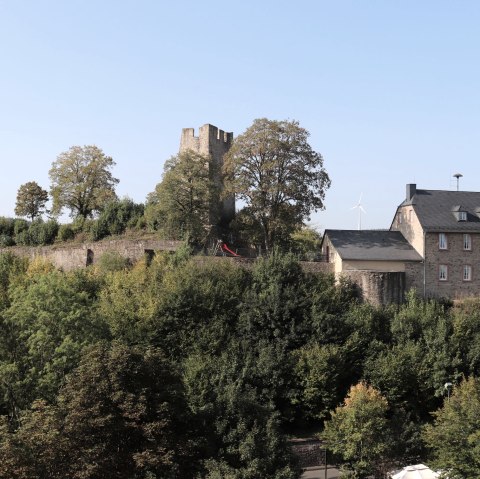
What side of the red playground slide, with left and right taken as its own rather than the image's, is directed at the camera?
right

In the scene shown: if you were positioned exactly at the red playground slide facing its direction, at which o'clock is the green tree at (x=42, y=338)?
The green tree is roughly at 4 o'clock from the red playground slide.

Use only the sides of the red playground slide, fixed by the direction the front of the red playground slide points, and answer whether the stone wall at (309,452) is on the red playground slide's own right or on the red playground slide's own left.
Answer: on the red playground slide's own right

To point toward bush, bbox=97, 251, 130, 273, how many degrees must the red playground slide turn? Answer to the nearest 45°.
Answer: approximately 135° to its right

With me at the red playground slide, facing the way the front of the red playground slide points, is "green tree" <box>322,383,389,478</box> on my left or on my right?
on my right

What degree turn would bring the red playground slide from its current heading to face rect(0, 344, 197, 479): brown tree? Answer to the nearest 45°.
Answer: approximately 90° to its right

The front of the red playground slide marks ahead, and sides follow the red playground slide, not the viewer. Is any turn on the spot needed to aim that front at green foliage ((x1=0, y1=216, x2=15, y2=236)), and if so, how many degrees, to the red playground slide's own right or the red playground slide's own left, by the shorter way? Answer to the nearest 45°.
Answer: approximately 135° to the red playground slide's own left

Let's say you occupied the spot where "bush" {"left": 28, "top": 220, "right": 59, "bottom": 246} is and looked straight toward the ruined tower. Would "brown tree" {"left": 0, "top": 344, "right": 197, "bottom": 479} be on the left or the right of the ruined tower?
right

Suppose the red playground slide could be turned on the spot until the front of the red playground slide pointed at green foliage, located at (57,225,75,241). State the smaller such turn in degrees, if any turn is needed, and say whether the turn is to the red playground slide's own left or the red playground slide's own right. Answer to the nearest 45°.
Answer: approximately 135° to the red playground slide's own left

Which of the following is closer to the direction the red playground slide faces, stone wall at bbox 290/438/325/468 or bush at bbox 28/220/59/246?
the stone wall
